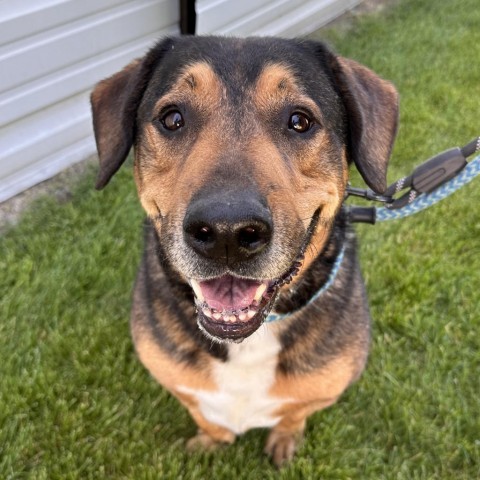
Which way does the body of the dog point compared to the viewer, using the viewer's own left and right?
facing the viewer

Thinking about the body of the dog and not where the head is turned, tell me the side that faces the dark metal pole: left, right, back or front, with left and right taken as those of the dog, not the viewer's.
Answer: back
